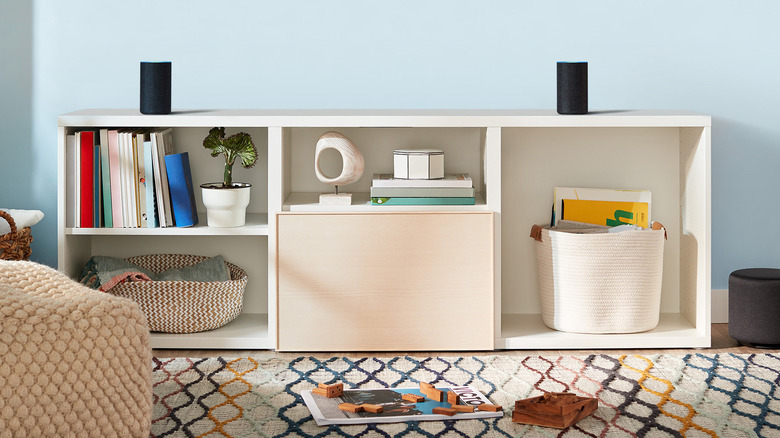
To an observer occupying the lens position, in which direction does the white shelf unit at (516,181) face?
facing the viewer

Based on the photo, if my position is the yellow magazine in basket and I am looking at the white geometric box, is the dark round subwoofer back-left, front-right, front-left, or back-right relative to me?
back-left

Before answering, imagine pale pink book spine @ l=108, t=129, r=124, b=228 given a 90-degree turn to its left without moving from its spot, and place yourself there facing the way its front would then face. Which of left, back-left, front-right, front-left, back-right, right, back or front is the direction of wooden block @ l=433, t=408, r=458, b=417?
front-right

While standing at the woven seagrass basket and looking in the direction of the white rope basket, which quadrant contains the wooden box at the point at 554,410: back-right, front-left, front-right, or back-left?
front-right

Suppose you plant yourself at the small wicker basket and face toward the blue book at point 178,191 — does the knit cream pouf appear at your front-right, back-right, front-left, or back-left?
front-right

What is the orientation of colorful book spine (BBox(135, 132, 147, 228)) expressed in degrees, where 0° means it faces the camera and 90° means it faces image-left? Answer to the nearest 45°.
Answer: approximately 0°

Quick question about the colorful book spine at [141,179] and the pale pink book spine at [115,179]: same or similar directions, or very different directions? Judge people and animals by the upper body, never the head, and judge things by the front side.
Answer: same or similar directions

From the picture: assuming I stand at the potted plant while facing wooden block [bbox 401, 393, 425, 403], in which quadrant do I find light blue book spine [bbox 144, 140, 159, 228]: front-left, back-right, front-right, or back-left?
back-right
